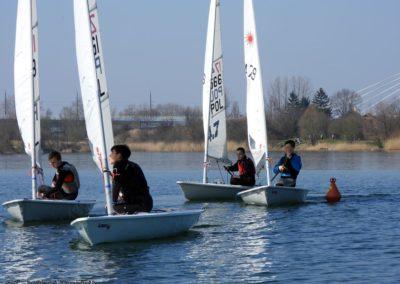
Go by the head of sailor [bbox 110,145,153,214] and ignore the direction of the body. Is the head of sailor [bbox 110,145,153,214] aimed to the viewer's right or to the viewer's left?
to the viewer's left

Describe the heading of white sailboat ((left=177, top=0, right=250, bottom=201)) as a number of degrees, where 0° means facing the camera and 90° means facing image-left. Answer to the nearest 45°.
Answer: approximately 45°

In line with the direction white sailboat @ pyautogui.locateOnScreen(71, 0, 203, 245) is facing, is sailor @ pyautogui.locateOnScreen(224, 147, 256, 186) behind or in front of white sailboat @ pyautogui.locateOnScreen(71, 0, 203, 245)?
behind

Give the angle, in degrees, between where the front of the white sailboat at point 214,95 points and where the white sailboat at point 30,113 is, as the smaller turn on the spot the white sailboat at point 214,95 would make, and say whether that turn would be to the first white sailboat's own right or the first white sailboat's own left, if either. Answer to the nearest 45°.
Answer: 0° — it already faces it

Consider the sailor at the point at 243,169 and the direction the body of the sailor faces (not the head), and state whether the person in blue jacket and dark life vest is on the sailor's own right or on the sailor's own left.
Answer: on the sailor's own left

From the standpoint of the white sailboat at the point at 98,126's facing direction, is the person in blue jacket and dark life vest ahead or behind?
behind

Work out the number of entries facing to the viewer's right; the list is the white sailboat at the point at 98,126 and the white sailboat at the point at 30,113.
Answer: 0
